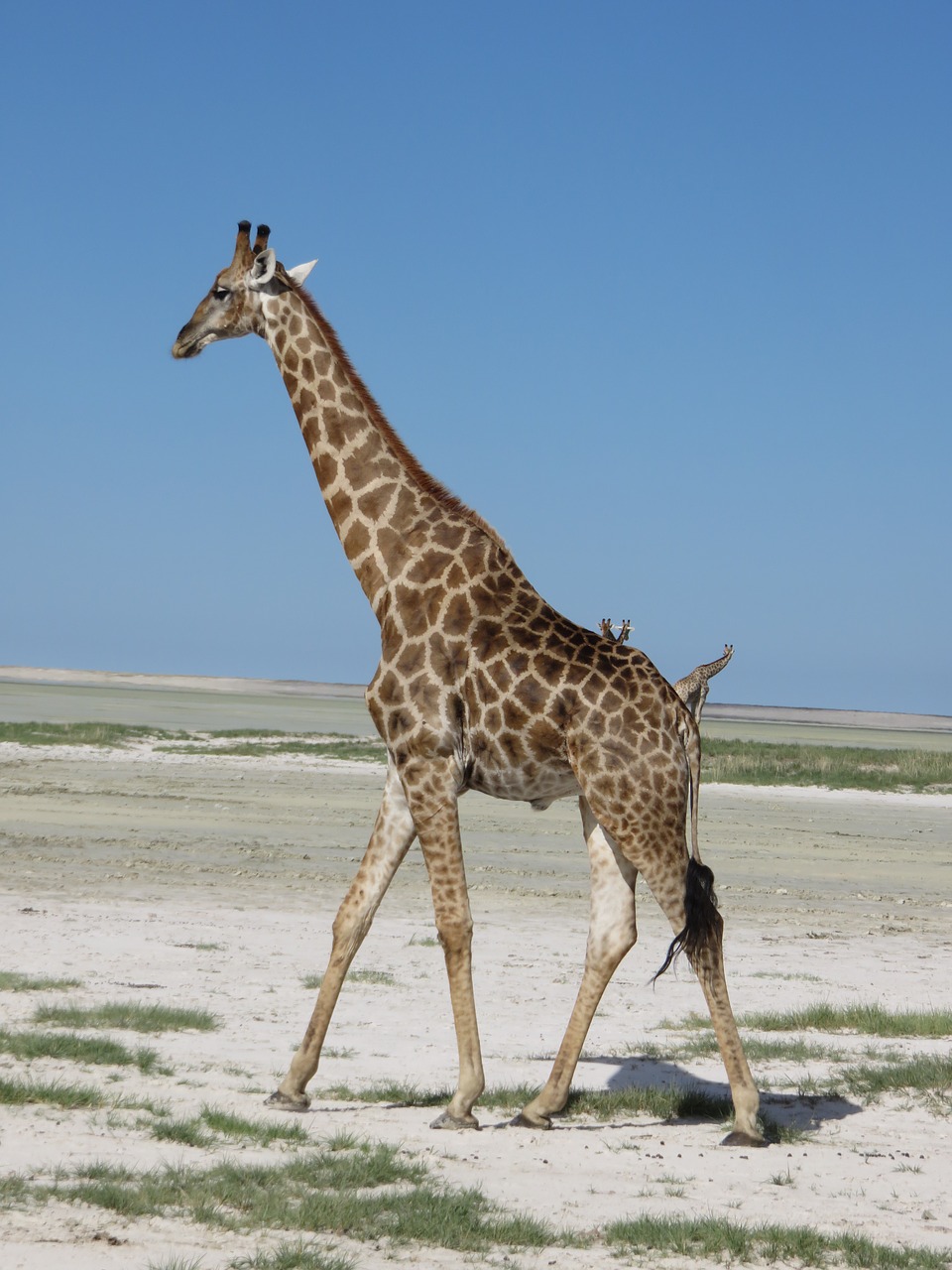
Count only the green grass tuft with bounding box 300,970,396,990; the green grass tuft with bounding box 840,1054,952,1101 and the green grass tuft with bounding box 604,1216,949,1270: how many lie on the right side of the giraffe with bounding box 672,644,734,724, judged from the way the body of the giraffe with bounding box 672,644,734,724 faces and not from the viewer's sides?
3

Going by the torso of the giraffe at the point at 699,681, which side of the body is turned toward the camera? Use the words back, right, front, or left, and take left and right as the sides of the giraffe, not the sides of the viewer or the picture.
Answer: right

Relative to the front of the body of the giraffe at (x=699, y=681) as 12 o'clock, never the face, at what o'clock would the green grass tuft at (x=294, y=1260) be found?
The green grass tuft is roughly at 3 o'clock from the giraffe.

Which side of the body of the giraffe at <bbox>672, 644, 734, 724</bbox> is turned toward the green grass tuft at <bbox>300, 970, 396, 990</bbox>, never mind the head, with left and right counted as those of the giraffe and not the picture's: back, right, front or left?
right

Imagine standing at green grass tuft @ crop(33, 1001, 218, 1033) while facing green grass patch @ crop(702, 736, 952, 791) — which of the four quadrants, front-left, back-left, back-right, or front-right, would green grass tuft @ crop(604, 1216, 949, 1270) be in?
back-right

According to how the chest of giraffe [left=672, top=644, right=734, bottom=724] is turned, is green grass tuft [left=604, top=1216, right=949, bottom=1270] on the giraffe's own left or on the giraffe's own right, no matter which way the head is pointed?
on the giraffe's own right

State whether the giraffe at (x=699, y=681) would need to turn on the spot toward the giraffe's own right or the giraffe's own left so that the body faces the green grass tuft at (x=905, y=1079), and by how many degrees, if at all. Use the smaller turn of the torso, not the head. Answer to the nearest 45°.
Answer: approximately 90° to the giraffe's own right

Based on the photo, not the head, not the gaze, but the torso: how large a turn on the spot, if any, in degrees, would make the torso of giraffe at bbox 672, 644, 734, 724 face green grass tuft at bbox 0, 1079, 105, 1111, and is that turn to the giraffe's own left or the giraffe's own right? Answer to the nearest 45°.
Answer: approximately 90° to the giraffe's own right
